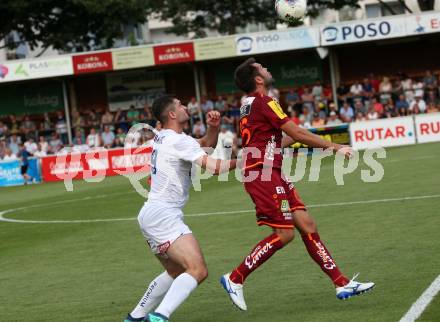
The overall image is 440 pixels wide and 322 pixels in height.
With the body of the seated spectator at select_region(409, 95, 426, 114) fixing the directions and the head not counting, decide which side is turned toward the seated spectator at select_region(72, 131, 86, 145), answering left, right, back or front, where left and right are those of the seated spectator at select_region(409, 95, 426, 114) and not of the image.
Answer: right

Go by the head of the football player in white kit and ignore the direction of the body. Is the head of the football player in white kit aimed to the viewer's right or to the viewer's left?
to the viewer's right

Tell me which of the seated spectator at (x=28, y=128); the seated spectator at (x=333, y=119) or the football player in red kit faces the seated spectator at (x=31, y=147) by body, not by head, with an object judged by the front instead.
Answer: the seated spectator at (x=28, y=128)

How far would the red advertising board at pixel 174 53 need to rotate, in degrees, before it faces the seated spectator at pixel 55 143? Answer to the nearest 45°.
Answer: approximately 90° to its right

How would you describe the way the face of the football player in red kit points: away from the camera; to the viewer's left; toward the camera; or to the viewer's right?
to the viewer's right

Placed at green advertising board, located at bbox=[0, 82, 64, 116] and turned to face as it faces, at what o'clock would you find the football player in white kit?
The football player in white kit is roughly at 12 o'clock from the green advertising board.

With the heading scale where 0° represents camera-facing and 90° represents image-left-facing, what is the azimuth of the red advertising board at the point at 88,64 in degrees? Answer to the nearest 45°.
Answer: approximately 0°

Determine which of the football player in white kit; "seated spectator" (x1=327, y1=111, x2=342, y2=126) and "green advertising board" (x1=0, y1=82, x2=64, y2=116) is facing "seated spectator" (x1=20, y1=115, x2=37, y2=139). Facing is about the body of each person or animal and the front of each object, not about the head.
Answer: the green advertising board

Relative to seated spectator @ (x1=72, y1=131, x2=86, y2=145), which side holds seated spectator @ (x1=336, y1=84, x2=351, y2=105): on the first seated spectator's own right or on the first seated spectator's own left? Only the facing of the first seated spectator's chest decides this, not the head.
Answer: on the first seated spectator's own left
